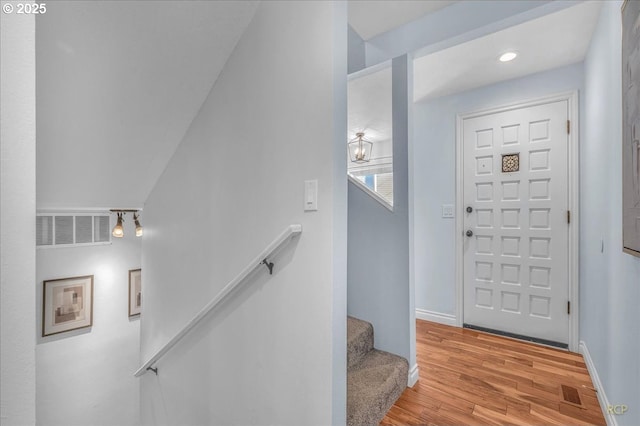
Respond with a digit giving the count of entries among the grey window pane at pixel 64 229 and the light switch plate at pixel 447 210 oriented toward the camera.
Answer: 2

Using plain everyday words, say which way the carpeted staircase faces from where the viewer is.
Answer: facing the viewer and to the right of the viewer

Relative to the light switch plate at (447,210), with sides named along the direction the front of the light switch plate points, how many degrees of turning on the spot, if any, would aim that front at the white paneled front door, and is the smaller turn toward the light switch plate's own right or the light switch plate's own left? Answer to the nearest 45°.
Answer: approximately 90° to the light switch plate's own left

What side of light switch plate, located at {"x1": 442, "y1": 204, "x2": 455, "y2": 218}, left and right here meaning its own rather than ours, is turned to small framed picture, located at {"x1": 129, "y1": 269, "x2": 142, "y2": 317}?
right

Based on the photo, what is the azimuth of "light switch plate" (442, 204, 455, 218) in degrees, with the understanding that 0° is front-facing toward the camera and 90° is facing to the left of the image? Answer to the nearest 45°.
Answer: approximately 0°

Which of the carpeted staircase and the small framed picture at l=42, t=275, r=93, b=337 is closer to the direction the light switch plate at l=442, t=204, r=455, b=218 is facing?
the carpeted staircase

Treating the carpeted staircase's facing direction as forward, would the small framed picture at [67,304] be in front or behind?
behind

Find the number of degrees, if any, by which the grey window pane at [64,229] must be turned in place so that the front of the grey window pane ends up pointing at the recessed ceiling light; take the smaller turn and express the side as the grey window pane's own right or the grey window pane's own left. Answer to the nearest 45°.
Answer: approximately 45° to the grey window pane's own left

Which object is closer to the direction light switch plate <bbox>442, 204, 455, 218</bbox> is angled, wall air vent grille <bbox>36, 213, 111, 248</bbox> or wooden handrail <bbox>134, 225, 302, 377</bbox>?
the wooden handrail

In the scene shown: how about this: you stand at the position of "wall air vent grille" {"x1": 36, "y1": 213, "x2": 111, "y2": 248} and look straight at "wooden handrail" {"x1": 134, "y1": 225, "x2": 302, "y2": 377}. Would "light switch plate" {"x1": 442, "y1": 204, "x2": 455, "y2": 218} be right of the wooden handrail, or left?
left

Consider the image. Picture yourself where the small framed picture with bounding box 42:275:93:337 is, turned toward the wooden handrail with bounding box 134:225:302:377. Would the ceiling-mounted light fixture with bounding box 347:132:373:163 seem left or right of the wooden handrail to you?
left

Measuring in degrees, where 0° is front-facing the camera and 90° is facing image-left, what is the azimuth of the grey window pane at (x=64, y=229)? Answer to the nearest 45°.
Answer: approximately 0°
